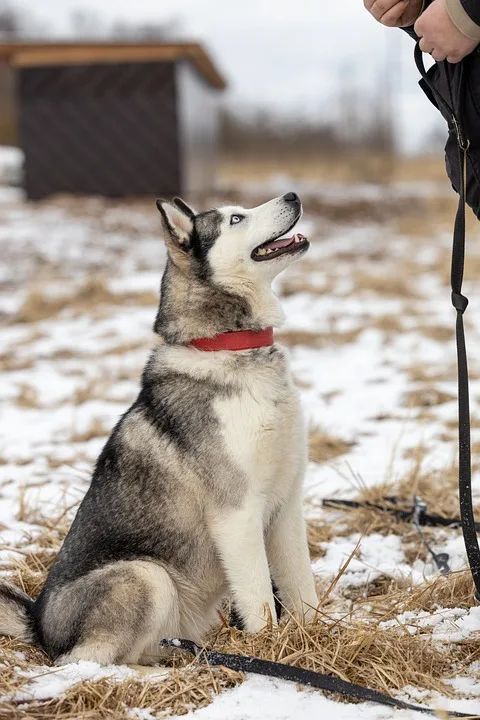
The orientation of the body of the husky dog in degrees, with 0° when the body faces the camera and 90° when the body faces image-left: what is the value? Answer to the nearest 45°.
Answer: approximately 315°

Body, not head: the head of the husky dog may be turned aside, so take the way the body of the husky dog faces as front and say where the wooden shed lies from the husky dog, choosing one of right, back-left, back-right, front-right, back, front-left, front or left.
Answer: back-left

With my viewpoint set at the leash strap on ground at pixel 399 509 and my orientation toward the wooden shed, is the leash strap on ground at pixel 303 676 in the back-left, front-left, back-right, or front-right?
back-left

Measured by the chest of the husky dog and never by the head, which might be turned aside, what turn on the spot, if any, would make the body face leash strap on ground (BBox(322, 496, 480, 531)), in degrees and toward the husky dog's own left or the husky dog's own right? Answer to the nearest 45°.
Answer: approximately 90° to the husky dog's own left

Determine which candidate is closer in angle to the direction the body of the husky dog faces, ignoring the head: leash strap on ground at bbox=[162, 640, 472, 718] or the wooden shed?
the leash strap on ground

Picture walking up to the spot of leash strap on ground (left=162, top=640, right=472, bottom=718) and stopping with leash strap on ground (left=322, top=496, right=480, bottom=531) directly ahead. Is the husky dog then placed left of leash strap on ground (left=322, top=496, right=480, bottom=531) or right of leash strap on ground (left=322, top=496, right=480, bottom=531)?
left
